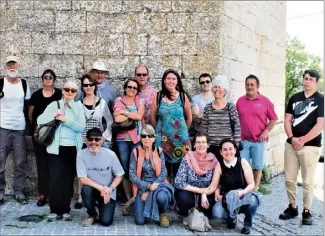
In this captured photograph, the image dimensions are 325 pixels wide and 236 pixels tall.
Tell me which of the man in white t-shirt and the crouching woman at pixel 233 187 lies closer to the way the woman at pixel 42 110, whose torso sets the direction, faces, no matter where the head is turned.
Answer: the crouching woman

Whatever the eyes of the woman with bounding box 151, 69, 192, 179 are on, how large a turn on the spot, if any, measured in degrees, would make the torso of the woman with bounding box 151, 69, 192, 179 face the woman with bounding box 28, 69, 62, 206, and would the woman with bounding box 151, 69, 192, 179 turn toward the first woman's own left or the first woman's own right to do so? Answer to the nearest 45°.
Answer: approximately 90° to the first woman's own right

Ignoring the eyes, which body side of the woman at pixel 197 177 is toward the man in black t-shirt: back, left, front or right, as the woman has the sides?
left

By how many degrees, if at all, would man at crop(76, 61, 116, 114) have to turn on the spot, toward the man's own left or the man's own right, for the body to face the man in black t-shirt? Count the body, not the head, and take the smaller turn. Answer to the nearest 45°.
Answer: approximately 45° to the man's own left

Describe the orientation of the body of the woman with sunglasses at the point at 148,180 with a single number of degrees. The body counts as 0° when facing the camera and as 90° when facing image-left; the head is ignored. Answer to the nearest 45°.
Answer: approximately 0°

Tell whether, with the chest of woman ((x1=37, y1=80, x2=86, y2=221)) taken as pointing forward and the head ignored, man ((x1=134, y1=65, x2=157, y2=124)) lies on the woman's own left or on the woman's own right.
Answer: on the woman's own left

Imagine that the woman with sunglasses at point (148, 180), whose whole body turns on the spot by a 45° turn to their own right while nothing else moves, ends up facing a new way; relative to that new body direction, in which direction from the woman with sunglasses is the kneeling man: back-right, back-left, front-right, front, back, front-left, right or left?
front-right

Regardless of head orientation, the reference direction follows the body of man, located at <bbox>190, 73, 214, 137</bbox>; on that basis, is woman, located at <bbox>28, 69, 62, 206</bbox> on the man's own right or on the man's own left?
on the man's own right

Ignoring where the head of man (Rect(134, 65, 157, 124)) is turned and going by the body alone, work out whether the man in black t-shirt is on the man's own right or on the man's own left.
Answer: on the man's own left

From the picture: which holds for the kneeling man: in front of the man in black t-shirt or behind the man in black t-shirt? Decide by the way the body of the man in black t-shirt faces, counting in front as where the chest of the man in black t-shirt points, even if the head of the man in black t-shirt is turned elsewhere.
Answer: in front
